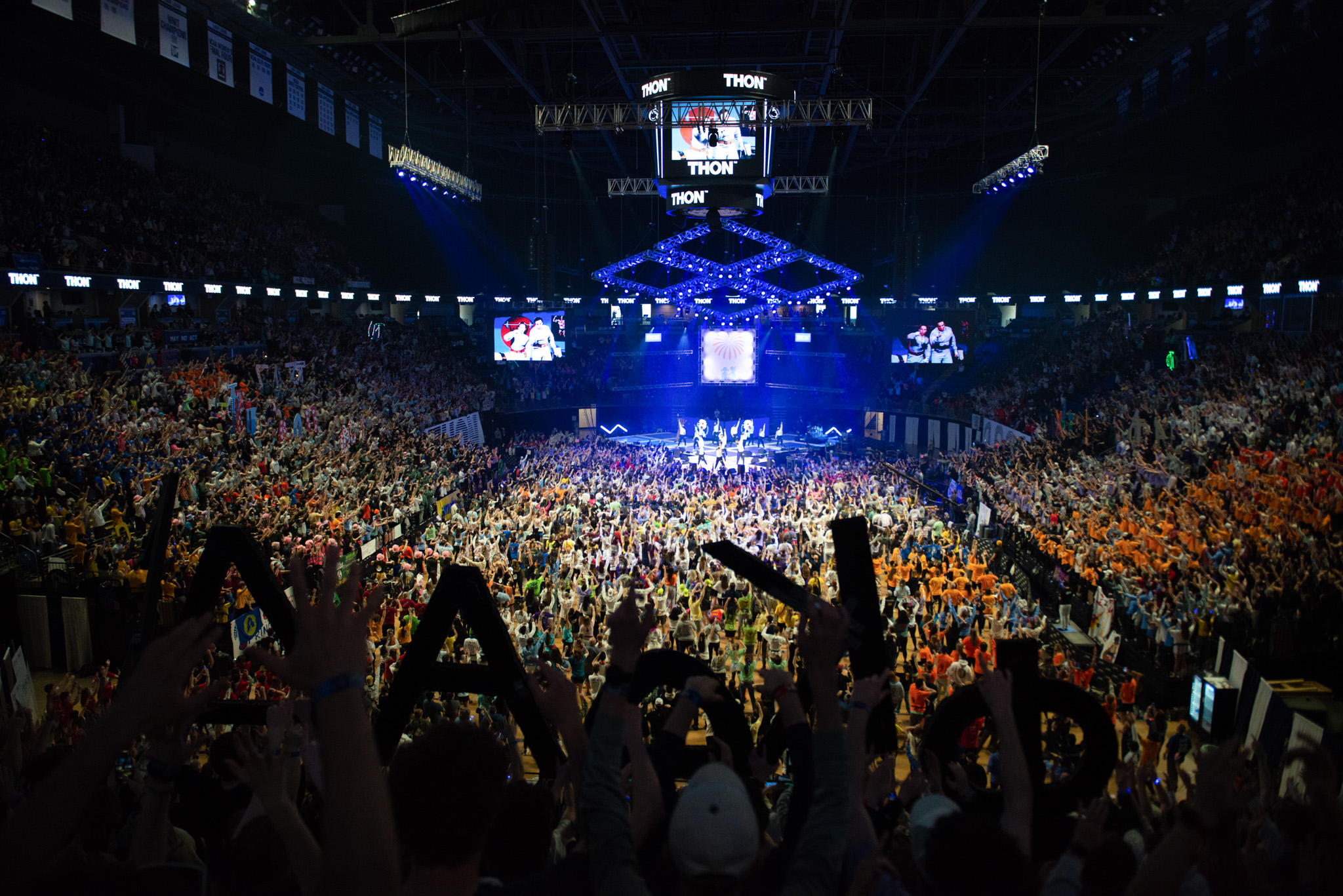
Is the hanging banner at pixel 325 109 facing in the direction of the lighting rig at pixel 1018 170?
yes

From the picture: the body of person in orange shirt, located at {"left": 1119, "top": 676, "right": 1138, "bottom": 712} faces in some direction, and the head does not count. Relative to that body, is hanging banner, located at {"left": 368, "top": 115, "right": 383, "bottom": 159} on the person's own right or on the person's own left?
on the person's own left

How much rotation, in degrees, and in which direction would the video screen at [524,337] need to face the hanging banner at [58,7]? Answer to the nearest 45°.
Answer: approximately 45° to its right

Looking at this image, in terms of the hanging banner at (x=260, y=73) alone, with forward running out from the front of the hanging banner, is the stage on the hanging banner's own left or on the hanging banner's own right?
on the hanging banner's own left

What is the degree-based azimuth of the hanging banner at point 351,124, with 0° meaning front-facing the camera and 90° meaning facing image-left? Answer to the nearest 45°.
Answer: approximately 315°

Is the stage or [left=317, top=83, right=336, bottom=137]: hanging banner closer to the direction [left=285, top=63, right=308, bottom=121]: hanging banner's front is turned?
the stage

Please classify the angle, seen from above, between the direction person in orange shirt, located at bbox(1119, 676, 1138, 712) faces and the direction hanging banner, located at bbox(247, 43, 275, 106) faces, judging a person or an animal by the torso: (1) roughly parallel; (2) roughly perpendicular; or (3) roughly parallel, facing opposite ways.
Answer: roughly perpendicular

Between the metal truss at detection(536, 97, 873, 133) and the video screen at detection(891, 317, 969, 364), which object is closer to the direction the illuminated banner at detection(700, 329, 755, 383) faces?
the metal truss

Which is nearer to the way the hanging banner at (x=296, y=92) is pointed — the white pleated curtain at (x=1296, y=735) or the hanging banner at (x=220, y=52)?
the white pleated curtain

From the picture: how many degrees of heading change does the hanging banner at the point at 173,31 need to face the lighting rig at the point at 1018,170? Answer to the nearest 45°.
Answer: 0° — it already faces it

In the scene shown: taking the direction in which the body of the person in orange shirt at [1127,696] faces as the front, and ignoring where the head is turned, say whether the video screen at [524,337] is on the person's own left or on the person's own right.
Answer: on the person's own left
